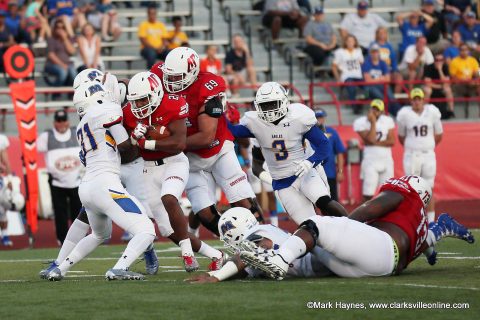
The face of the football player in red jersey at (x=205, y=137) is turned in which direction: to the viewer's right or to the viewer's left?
to the viewer's left

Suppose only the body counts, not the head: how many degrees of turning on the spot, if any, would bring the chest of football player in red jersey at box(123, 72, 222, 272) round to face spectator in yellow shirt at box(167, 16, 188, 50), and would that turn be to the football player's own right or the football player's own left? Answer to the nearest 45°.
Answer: approximately 135° to the football player's own right

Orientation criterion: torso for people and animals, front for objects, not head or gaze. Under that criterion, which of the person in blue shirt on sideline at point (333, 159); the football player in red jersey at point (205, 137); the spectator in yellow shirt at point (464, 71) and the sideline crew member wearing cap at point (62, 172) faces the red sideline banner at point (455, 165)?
the spectator in yellow shirt

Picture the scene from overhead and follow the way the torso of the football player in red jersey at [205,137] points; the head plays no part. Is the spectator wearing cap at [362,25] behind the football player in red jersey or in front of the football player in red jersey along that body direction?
behind

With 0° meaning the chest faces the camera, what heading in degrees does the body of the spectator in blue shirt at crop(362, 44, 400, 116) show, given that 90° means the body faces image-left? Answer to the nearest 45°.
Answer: approximately 0°

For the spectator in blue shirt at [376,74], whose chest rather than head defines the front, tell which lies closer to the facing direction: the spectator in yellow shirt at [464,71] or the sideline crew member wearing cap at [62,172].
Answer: the sideline crew member wearing cap

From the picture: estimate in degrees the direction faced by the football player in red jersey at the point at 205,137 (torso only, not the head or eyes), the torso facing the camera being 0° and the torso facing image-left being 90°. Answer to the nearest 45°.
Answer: approximately 45°

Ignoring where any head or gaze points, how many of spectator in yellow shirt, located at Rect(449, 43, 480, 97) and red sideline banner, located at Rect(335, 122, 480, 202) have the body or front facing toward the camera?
2

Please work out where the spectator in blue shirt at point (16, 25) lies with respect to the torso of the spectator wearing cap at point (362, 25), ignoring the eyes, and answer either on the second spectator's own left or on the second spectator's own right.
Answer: on the second spectator's own right

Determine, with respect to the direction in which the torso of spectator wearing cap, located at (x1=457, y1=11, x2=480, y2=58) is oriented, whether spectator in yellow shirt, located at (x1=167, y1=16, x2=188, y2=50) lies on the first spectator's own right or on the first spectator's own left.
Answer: on the first spectator's own right
